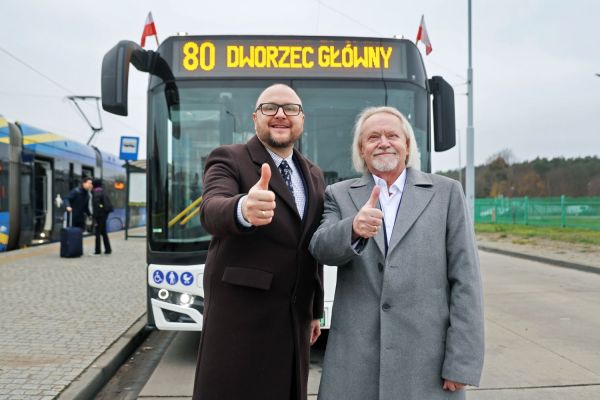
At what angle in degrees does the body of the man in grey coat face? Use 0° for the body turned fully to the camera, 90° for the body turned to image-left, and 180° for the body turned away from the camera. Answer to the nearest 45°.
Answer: approximately 0°

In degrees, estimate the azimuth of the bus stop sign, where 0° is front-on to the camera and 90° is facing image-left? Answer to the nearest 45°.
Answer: approximately 0°

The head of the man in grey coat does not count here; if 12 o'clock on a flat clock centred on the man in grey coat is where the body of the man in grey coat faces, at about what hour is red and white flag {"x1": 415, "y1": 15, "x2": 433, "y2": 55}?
The red and white flag is roughly at 6 o'clock from the man in grey coat.

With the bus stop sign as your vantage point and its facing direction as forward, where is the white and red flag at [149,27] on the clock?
The white and red flag is roughly at 12 o'clock from the bus stop sign.

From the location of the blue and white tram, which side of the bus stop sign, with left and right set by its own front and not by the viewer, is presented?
right
